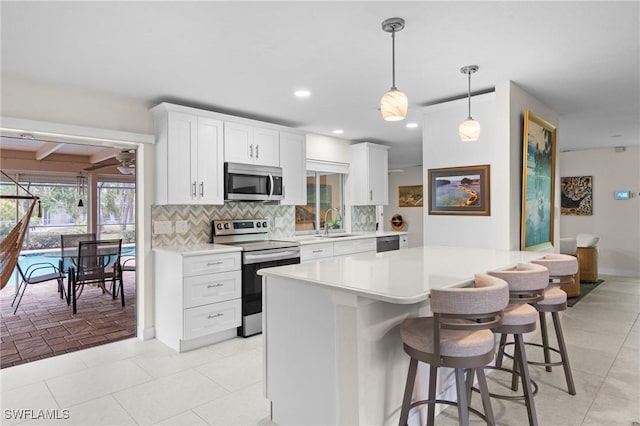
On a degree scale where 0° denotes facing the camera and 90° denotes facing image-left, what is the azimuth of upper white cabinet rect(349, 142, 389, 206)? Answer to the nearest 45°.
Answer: approximately 315°

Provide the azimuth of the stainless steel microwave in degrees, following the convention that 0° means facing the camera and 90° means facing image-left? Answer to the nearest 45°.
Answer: approximately 315°

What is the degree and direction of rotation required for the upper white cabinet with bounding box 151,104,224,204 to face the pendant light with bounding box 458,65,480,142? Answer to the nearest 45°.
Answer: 0° — it already faces it

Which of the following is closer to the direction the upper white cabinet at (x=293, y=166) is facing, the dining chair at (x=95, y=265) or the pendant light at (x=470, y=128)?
the pendant light

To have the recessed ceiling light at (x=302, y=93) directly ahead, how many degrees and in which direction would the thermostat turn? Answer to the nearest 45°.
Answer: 0° — it already faces it

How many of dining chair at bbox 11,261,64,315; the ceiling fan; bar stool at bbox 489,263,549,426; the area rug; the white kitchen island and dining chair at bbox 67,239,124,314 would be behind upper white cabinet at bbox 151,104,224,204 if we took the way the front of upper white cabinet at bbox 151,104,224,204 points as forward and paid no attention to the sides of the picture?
3
